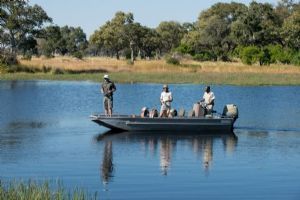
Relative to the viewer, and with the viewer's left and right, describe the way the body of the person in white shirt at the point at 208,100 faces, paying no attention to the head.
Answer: facing the viewer and to the left of the viewer

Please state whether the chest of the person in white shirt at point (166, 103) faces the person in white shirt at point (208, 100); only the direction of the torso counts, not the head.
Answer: no

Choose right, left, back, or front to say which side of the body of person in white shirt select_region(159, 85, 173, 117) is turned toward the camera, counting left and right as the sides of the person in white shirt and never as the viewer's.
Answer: front

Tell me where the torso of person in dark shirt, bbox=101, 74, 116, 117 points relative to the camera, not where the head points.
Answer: toward the camera

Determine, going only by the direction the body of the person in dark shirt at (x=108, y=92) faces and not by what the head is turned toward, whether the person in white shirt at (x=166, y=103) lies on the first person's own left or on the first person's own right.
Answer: on the first person's own left

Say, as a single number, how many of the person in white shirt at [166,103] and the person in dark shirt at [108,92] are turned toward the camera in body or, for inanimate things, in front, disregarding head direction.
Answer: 2

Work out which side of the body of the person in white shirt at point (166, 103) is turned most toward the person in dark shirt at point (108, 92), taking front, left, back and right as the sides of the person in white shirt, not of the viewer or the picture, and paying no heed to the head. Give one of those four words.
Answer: right

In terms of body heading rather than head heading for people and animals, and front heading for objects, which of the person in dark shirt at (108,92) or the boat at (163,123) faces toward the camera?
the person in dark shirt

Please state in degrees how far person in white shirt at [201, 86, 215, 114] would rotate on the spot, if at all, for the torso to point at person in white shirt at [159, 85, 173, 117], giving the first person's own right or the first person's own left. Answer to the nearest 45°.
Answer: approximately 45° to the first person's own right

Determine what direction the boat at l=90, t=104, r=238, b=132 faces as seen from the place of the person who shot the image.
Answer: facing to the left of the viewer
